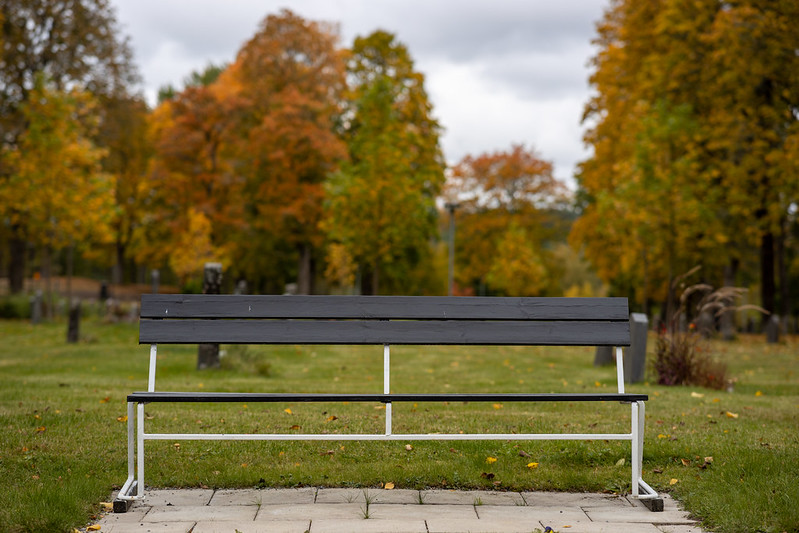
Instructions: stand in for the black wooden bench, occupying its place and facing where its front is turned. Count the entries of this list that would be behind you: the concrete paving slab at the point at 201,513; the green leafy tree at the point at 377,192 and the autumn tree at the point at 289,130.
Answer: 2

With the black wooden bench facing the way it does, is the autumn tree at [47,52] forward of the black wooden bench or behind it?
behind

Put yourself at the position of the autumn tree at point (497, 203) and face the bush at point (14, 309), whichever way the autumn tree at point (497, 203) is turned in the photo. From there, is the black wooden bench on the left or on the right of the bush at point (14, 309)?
left

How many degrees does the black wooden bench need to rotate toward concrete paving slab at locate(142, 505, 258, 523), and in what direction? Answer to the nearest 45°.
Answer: approximately 45° to its right

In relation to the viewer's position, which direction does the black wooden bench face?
facing the viewer

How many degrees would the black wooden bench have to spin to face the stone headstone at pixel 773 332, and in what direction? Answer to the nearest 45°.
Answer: approximately 135° to its left

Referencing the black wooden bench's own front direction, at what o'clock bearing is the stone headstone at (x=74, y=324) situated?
The stone headstone is roughly at 5 o'clock from the black wooden bench.

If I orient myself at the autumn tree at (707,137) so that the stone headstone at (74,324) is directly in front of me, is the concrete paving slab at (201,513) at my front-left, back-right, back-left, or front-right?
front-left

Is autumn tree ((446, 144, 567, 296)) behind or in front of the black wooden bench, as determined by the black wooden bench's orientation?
behind

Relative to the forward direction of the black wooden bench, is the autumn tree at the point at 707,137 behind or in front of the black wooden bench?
behind
